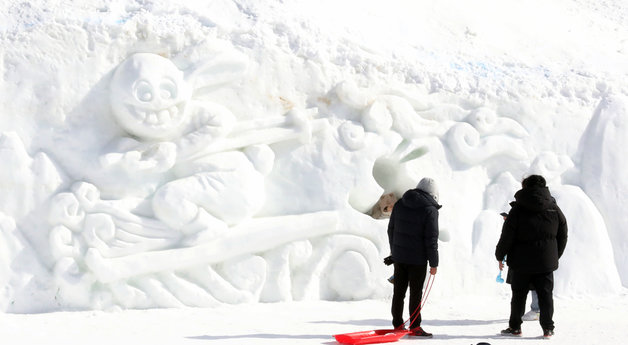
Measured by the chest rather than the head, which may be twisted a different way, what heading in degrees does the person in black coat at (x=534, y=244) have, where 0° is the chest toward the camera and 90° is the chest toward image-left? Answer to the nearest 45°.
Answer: approximately 180°

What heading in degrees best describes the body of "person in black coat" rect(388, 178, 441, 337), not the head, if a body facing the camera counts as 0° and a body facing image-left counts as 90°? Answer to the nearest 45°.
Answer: approximately 225°

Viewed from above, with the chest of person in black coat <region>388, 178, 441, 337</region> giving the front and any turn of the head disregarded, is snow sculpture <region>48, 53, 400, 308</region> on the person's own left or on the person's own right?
on the person's own left

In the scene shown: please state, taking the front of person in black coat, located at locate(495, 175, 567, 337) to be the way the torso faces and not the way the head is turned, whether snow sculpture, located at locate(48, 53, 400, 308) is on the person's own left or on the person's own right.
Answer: on the person's own left

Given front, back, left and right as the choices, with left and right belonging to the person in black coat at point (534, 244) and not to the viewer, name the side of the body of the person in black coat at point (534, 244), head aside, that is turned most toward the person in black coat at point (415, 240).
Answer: left

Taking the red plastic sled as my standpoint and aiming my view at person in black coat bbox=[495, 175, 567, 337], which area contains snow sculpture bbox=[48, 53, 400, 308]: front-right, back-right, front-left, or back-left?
back-left
